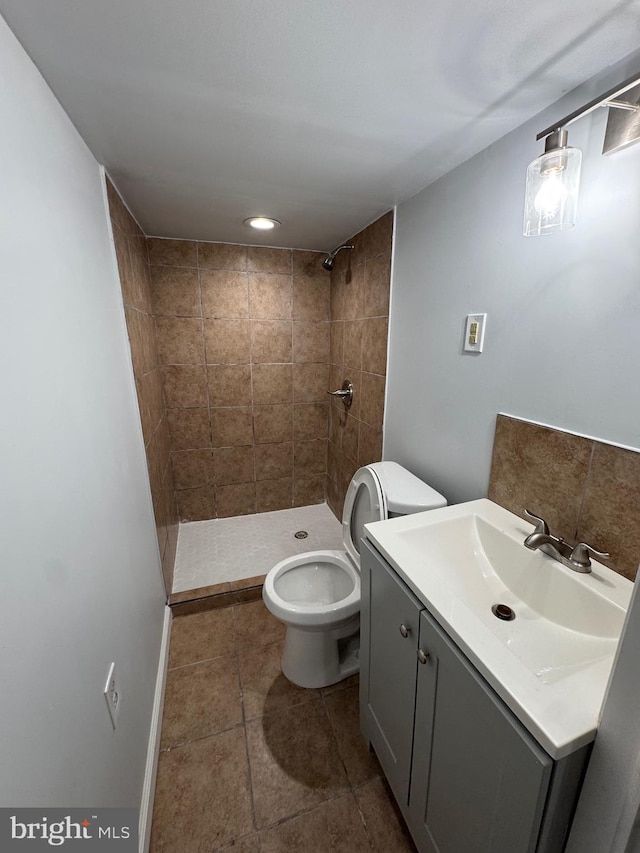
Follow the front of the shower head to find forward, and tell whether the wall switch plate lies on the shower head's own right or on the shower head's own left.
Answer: on the shower head's own left

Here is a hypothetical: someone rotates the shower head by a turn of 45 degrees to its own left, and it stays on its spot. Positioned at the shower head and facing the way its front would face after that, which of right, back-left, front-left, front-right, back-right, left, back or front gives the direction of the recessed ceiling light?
front

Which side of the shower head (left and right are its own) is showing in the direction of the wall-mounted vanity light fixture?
left

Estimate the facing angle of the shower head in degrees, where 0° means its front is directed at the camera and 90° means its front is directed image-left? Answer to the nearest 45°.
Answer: approximately 90°

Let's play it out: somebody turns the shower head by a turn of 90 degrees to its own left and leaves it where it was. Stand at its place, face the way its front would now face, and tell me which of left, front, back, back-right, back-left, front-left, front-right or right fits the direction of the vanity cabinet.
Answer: front
